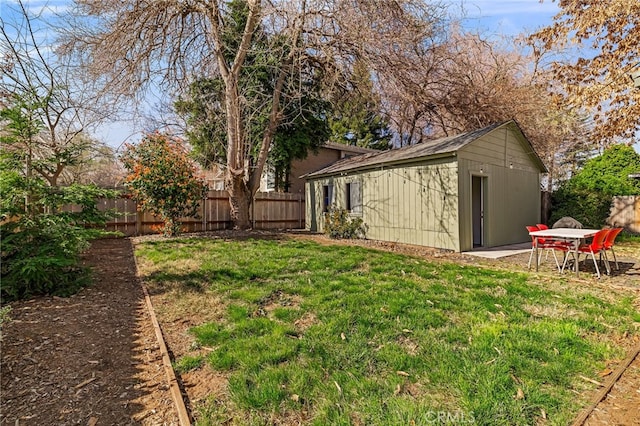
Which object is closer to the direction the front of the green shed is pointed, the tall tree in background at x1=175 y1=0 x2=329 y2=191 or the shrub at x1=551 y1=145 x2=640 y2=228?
the shrub

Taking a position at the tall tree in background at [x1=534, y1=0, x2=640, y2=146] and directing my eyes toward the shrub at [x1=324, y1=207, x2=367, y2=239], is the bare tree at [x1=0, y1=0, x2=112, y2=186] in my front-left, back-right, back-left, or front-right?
front-left

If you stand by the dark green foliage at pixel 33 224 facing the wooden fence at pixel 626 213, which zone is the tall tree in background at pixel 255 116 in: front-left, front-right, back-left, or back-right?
front-left

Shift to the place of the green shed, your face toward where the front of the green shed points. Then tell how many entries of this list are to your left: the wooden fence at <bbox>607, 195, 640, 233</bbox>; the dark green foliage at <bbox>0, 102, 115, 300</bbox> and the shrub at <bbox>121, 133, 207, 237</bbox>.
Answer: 1

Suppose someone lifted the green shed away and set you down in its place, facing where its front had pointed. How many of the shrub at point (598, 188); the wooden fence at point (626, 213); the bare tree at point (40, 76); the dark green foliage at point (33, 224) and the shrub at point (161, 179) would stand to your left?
2

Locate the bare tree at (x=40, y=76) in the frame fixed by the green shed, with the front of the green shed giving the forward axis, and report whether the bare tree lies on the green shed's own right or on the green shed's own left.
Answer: on the green shed's own right

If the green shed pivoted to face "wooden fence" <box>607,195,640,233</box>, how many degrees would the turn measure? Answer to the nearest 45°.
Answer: approximately 90° to its left

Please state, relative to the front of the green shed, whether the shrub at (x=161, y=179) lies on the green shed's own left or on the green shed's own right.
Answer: on the green shed's own right

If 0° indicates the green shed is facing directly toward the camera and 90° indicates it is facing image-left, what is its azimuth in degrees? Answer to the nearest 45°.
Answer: approximately 315°

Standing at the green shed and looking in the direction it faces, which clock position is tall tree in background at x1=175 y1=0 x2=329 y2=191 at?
The tall tree in background is roughly at 5 o'clock from the green shed.

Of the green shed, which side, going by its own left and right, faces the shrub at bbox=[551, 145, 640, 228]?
left

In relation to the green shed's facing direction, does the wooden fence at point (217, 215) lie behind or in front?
behind

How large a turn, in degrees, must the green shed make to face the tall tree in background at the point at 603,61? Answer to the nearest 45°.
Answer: approximately 45° to its left

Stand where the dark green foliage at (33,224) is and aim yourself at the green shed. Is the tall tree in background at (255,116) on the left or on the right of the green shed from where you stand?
left
